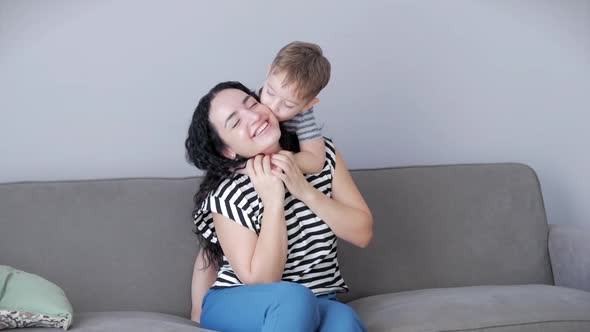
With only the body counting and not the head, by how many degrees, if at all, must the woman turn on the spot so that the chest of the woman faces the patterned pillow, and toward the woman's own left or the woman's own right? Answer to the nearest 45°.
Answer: approximately 135° to the woman's own right

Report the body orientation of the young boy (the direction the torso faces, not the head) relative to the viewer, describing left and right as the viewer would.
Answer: facing the viewer and to the left of the viewer

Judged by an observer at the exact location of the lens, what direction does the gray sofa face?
facing the viewer

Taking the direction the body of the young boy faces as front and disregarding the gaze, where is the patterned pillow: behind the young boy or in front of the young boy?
in front

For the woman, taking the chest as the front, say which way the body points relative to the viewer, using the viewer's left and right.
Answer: facing the viewer and to the right of the viewer
